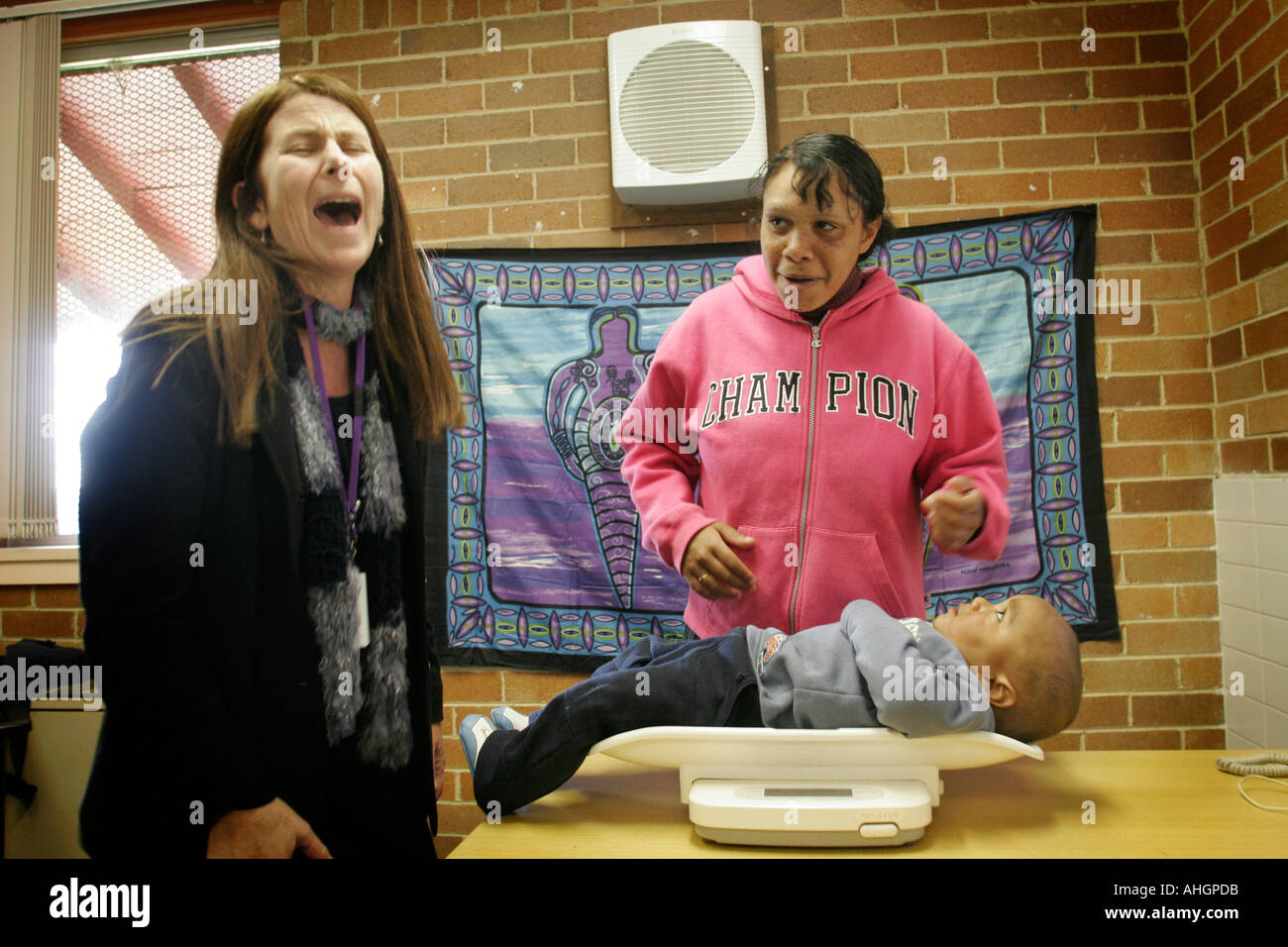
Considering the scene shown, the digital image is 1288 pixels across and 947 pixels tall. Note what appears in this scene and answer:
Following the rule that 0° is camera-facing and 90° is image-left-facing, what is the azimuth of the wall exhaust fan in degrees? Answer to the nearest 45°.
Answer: approximately 0°

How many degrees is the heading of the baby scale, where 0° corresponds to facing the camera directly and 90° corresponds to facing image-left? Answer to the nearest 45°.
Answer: approximately 0°

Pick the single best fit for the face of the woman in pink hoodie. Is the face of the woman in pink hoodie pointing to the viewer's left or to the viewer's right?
to the viewer's left

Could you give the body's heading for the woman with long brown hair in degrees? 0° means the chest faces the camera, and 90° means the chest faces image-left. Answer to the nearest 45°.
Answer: approximately 315°

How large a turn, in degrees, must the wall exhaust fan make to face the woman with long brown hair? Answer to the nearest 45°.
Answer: approximately 45° to its right
